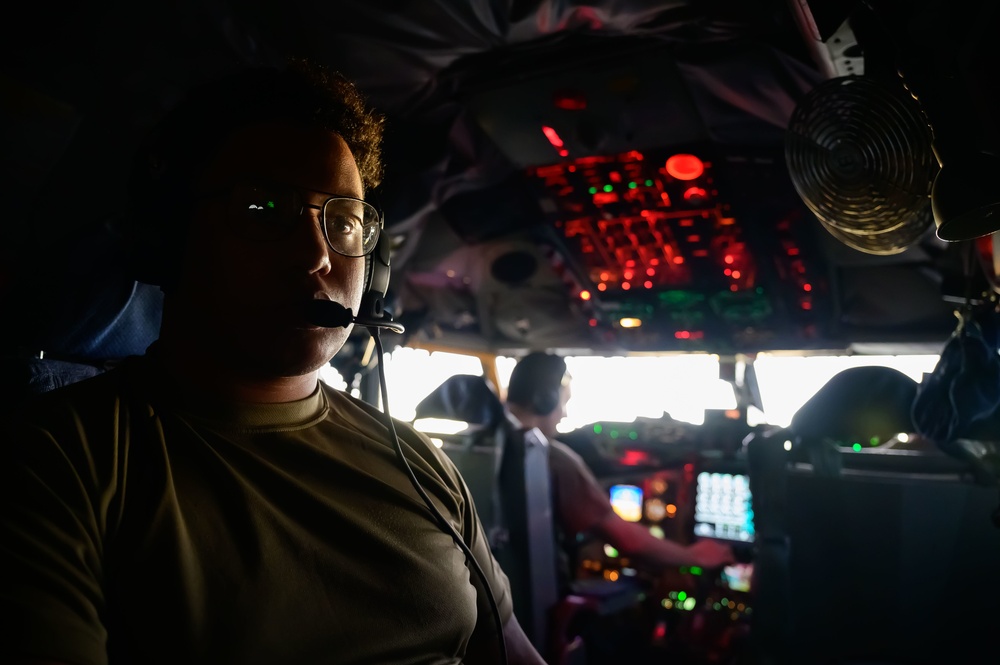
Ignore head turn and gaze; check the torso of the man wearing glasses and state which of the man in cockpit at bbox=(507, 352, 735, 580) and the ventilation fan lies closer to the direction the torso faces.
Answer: the ventilation fan

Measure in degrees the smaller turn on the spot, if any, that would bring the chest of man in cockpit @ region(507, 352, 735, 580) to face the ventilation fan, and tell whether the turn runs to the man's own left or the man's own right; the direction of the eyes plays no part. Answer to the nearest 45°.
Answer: approximately 90° to the man's own right

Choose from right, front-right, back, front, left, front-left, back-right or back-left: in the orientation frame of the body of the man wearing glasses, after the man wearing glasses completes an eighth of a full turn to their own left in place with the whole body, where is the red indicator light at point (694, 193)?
front-left

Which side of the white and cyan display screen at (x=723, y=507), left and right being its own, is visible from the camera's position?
front

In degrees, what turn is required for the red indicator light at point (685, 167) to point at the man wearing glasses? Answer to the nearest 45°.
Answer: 0° — it already faces them

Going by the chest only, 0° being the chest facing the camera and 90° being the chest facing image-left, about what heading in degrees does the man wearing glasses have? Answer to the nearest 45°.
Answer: approximately 315°

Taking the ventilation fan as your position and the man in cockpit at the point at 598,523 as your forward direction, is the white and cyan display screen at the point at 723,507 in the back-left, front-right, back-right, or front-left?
front-right

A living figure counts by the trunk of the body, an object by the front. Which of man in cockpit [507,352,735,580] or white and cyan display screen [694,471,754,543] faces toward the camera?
the white and cyan display screen

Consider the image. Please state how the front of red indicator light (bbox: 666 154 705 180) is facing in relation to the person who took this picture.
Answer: facing the viewer

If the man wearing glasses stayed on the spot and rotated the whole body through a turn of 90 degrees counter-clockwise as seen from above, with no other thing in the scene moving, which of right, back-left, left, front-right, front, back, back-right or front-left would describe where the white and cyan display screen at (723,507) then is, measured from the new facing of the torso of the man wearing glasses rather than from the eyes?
front

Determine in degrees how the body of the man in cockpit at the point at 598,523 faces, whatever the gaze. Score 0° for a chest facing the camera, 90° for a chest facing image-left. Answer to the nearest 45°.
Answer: approximately 225°

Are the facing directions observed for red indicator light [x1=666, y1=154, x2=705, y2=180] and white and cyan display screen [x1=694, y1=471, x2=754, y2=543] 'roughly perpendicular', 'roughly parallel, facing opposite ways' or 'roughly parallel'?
roughly parallel
